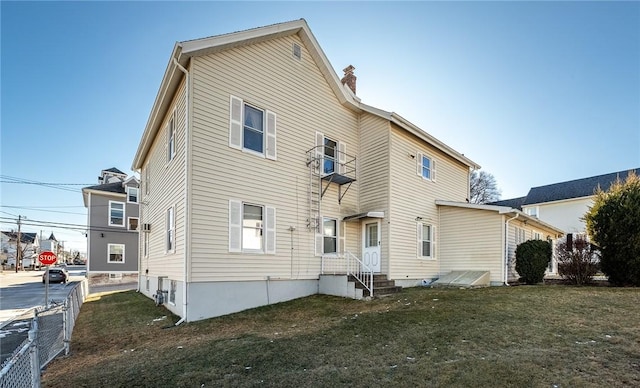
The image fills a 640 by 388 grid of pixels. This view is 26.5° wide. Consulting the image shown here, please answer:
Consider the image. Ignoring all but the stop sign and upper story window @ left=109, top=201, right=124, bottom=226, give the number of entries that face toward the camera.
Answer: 2

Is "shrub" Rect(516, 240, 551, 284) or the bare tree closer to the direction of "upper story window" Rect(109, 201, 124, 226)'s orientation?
the shrub

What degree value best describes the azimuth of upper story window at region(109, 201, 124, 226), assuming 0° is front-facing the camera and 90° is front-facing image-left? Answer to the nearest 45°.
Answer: approximately 0°

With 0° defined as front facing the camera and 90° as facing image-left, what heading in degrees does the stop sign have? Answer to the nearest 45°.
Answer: approximately 0°

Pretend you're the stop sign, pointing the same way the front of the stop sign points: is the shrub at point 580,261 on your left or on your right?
on your left

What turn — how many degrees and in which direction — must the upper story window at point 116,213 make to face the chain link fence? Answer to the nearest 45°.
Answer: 0° — it already faces it
